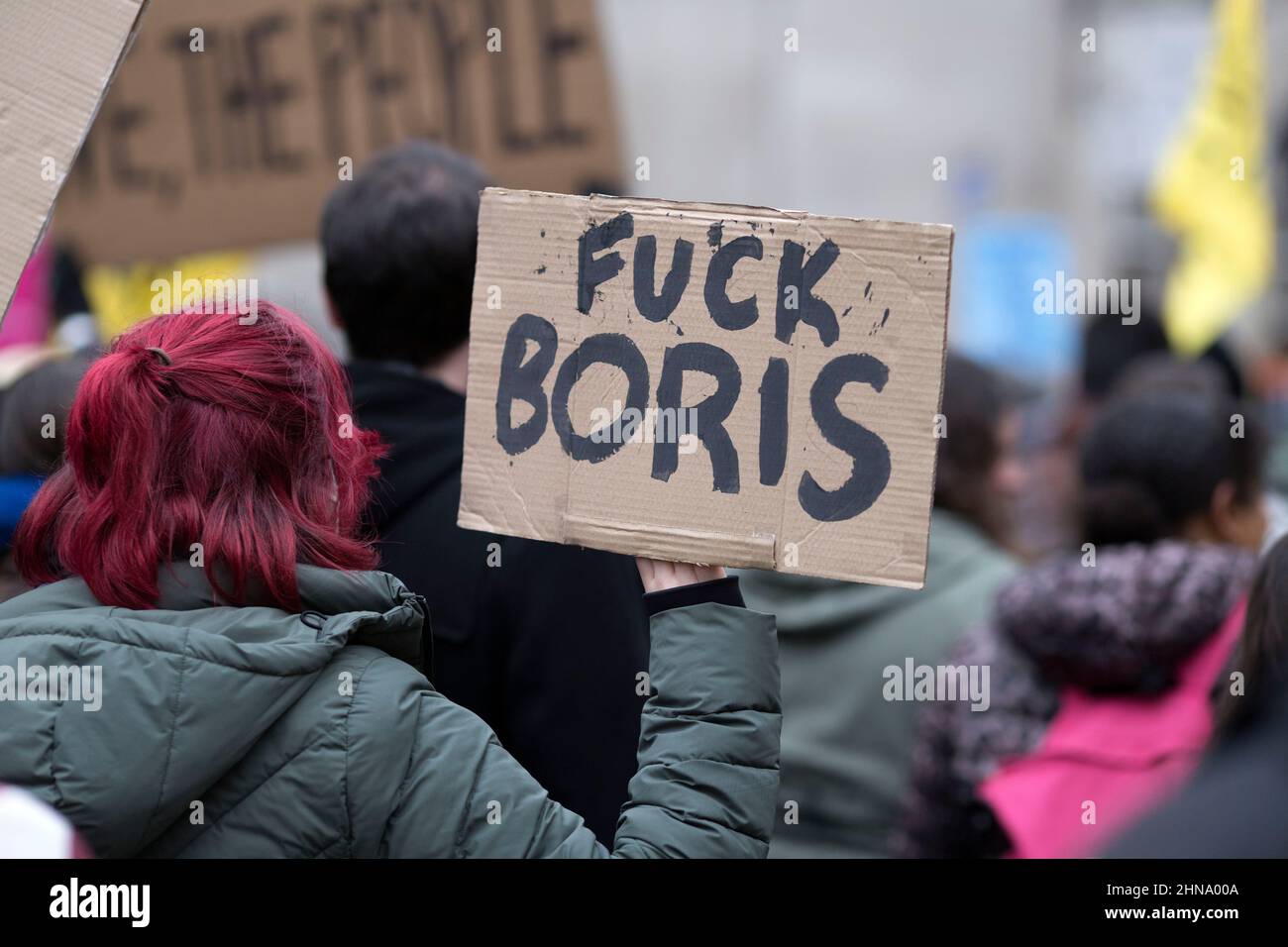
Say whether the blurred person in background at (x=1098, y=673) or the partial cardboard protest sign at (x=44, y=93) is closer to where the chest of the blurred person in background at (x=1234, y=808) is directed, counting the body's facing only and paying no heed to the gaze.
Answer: the blurred person in background

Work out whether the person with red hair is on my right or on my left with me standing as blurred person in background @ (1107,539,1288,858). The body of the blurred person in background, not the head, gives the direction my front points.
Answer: on my left

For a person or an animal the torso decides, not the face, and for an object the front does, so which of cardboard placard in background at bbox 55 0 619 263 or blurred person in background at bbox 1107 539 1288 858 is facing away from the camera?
the blurred person in background

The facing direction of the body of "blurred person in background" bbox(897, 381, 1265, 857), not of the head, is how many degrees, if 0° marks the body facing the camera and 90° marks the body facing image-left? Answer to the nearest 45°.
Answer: approximately 225°

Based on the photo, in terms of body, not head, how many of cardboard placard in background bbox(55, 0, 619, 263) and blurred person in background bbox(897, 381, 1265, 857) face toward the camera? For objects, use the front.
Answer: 1

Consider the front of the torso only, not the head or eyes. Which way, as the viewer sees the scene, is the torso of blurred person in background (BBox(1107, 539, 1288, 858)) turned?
away from the camera

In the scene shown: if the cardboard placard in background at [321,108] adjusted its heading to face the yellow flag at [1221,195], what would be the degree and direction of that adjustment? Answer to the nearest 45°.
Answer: approximately 90° to its left

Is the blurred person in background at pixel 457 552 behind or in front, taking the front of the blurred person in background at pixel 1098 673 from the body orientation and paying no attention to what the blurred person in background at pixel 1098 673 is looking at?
behind
